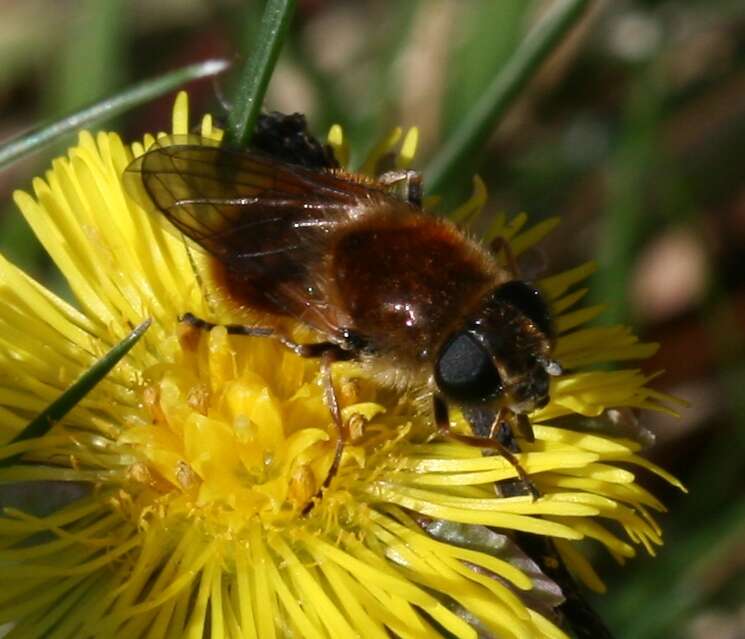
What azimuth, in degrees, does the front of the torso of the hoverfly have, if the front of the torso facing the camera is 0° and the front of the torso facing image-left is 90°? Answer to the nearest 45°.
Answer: approximately 315°

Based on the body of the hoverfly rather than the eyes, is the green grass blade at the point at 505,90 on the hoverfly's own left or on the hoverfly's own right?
on the hoverfly's own left

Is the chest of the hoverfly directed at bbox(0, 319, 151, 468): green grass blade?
no
